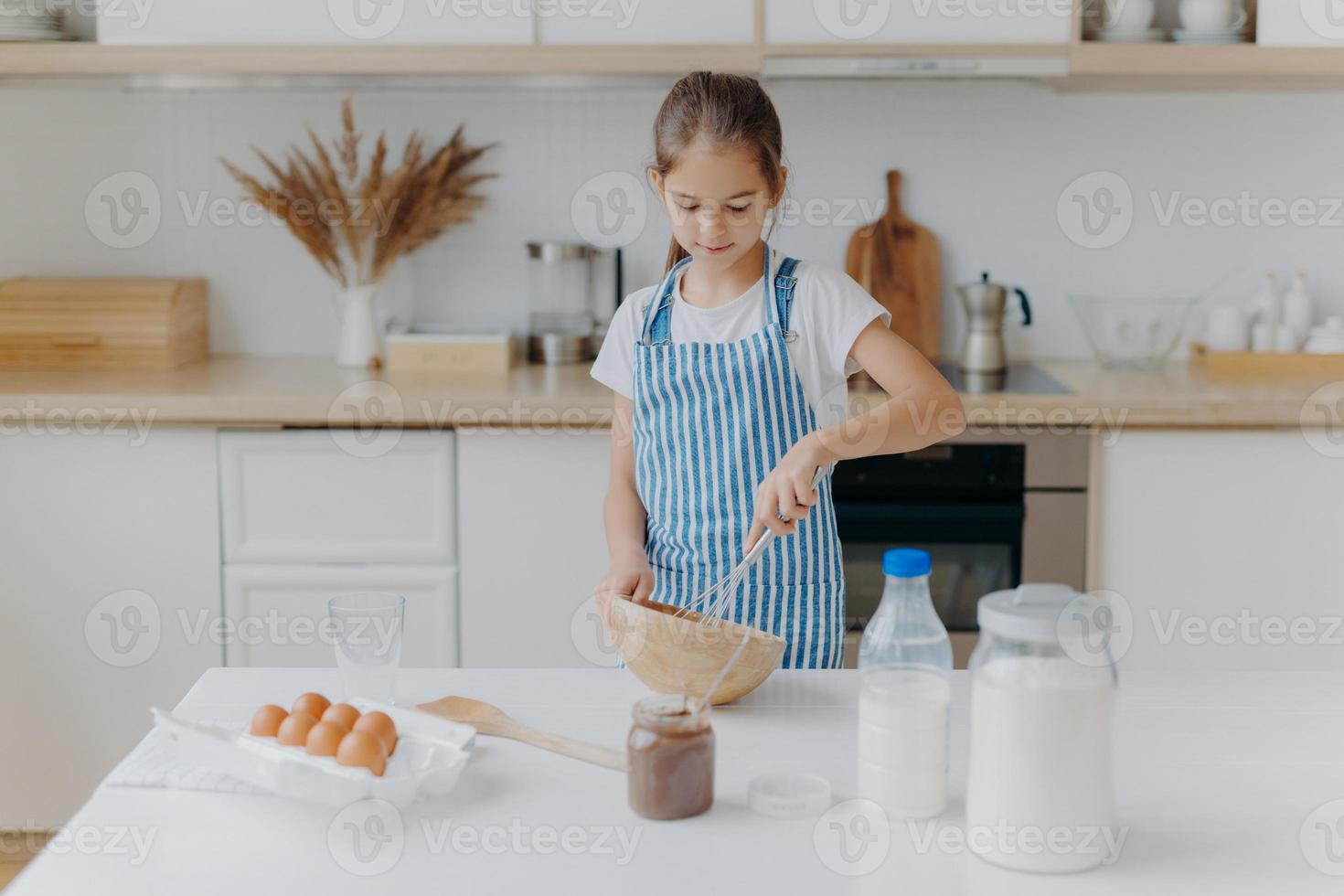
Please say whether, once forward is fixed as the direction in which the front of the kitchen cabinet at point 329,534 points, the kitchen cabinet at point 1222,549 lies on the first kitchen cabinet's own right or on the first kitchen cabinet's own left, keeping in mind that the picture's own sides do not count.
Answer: on the first kitchen cabinet's own left

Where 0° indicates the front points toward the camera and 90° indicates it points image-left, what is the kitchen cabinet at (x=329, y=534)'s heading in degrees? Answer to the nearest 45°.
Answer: approximately 0°

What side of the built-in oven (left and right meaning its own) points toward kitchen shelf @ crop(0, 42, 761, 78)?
right

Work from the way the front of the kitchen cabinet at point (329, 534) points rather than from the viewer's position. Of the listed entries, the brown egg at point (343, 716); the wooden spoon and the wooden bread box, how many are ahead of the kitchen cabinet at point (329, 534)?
2

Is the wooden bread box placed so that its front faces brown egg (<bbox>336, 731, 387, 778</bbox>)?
yes

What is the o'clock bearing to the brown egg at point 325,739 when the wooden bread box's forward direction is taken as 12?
The brown egg is roughly at 12 o'clock from the wooden bread box.

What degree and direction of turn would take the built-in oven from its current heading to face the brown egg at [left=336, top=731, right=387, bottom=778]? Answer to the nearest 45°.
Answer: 0° — it already faces it

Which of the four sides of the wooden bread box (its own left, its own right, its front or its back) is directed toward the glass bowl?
left

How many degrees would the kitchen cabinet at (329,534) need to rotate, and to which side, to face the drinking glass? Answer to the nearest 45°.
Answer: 0° — it already faces it

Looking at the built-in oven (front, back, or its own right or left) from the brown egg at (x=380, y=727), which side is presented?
front
